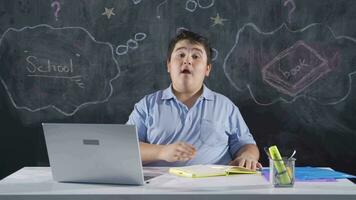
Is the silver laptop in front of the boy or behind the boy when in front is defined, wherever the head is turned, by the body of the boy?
in front

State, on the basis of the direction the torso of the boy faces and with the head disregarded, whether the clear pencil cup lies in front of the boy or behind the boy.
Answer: in front

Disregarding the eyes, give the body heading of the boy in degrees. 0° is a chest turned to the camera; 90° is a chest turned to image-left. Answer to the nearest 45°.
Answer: approximately 0°

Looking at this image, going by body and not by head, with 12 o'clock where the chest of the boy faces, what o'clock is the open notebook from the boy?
The open notebook is roughly at 12 o'clock from the boy.

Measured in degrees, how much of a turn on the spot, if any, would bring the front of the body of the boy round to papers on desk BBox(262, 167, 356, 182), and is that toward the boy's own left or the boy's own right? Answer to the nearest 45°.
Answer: approximately 45° to the boy's own left

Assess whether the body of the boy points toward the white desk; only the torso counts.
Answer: yes

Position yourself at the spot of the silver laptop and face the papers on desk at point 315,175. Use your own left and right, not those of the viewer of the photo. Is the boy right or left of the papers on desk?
left
